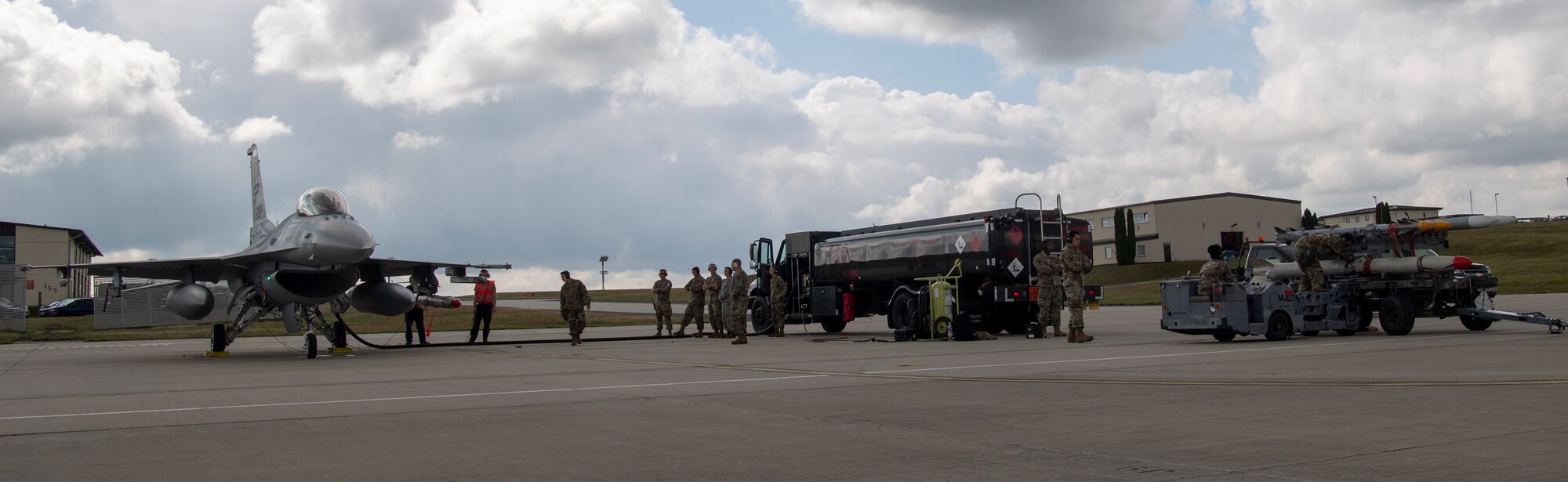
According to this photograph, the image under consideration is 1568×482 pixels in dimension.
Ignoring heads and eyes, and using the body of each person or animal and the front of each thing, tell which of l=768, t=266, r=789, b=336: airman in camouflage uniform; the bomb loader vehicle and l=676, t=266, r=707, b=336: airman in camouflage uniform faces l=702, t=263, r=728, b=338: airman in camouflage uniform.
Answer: l=768, t=266, r=789, b=336: airman in camouflage uniform

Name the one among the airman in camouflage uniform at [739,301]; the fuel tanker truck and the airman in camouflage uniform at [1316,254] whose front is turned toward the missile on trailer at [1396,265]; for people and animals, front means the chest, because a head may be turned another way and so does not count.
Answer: the airman in camouflage uniform at [1316,254]

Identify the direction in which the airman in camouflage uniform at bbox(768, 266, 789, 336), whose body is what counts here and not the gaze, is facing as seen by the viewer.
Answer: to the viewer's left

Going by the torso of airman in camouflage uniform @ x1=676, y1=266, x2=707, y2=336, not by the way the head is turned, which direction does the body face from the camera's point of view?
to the viewer's left

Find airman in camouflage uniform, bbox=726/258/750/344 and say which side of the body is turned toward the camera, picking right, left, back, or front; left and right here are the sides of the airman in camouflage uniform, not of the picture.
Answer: left

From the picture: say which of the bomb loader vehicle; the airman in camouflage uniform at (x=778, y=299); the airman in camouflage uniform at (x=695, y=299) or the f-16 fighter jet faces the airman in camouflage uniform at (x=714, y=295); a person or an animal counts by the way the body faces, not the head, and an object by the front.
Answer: the airman in camouflage uniform at (x=778, y=299)

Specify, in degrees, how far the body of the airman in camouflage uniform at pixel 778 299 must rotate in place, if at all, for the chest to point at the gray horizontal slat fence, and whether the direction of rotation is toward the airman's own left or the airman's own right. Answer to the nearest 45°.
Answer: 0° — they already face it

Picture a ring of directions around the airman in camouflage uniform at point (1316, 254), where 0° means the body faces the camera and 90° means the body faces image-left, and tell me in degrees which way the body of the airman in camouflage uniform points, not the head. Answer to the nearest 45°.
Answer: approximately 270°

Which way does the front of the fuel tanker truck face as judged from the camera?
facing away from the viewer and to the left of the viewer

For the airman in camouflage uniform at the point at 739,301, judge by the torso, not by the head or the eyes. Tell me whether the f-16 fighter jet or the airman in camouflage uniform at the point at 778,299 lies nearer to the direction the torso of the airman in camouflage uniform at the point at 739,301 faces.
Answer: the f-16 fighter jet

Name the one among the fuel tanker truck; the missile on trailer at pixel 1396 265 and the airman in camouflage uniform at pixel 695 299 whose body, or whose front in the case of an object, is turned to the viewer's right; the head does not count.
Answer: the missile on trailer

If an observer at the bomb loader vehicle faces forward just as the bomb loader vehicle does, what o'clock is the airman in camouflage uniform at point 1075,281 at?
The airman in camouflage uniform is roughly at 7 o'clock from the bomb loader vehicle.

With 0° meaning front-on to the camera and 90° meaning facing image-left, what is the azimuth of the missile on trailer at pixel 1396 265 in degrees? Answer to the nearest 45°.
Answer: approximately 270°

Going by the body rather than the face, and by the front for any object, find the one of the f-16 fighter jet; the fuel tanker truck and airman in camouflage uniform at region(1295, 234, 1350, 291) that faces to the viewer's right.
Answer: the airman in camouflage uniform
